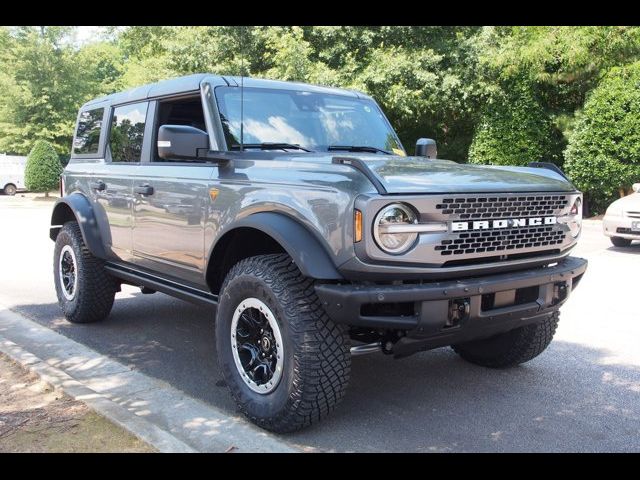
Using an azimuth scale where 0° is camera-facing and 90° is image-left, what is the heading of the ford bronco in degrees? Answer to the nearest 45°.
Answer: approximately 315°

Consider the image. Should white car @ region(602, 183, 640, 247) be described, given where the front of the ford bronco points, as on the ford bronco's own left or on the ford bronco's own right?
on the ford bronco's own left

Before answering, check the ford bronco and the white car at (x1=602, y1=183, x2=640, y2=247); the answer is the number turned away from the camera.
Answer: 0

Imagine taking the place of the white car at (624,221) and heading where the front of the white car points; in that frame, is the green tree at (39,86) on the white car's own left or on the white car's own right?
on the white car's own right

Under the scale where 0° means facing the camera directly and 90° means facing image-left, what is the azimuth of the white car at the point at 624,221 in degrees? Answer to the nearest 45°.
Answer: approximately 45°

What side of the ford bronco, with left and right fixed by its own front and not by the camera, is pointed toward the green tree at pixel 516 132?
left

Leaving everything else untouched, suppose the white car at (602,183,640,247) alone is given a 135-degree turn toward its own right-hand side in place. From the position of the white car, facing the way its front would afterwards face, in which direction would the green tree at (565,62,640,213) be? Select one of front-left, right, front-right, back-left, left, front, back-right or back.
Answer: front

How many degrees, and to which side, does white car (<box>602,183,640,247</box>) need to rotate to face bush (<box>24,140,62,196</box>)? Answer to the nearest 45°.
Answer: approximately 45° to its right

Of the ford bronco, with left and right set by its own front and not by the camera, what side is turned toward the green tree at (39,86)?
back
